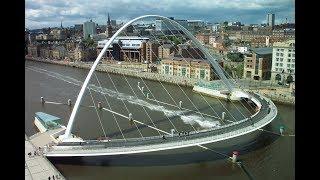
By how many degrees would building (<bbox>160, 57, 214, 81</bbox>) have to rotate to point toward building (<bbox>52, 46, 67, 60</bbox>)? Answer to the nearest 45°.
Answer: approximately 90° to its right

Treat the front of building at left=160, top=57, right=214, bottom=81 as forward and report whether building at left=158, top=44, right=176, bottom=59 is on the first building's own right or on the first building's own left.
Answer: on the first building's own right

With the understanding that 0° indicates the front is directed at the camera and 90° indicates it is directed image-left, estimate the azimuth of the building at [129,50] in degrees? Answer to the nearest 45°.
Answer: approximately 0°

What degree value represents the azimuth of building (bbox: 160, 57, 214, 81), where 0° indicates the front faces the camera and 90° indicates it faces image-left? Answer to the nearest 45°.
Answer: approximately 45°

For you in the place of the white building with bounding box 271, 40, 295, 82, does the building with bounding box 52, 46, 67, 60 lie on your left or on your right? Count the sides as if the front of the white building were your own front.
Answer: on your right

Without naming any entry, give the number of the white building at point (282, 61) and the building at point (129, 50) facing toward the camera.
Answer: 2

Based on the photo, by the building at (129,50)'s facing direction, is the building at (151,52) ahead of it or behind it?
ahead

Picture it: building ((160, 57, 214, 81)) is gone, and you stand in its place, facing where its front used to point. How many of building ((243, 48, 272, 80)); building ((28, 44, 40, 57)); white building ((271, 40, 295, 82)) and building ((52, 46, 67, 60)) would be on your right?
2

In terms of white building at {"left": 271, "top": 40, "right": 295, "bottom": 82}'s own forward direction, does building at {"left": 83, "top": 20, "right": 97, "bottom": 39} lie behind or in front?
behind

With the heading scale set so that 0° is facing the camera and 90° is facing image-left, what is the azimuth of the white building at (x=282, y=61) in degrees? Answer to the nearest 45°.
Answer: approximately 0°

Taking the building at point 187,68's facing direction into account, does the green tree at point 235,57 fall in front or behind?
behind

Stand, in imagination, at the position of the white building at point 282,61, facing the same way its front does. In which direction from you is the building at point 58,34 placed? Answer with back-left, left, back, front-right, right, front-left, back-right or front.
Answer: back-right

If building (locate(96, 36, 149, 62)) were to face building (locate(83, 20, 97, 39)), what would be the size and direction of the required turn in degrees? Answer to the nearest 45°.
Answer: approximately 180°
